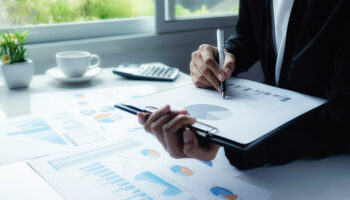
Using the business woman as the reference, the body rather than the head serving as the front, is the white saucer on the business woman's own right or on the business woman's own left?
on the business woman's own right

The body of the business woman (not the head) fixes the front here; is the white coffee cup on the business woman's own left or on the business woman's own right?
on the business woman's own right

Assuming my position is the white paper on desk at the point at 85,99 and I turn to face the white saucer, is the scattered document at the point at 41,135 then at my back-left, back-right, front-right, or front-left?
back-left
